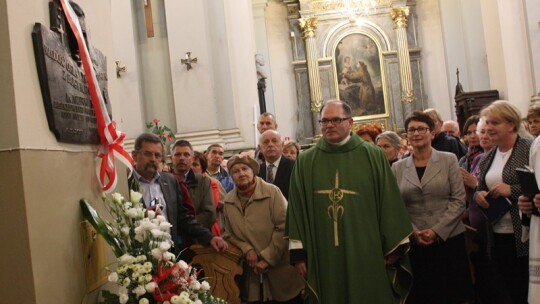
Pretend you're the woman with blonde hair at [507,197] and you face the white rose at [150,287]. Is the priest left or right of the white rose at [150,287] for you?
right

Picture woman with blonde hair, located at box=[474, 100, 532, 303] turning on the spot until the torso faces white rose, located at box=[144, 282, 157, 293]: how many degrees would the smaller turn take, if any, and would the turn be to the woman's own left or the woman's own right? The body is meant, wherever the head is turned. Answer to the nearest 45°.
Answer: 0° — they already face it

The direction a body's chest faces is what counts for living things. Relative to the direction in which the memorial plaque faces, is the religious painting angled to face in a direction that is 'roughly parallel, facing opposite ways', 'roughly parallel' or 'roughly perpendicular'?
roughly perpendicular

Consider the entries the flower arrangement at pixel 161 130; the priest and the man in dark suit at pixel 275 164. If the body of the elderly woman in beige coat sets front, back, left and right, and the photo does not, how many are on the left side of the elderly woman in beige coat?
1

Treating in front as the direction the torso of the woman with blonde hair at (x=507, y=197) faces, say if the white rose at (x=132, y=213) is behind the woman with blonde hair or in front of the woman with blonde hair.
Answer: in front

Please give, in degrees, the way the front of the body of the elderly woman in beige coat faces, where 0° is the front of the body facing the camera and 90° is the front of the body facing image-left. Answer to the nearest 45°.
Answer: approximately 45°

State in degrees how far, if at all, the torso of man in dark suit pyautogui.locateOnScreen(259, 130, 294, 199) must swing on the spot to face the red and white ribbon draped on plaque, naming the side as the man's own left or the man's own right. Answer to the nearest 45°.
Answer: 0° — they already face it

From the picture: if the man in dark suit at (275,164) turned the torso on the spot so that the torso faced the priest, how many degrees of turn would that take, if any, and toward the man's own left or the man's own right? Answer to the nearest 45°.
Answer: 0° — they already face them

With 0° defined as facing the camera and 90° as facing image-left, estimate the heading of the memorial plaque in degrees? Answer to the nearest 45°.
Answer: approximately 315°

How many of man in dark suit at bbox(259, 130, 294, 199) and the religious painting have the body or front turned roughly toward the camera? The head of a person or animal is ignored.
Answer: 2

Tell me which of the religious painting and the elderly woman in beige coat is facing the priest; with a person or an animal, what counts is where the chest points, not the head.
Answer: the religious painting

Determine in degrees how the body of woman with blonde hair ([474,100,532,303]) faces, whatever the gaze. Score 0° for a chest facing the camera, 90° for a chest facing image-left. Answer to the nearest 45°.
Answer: approximately 45°

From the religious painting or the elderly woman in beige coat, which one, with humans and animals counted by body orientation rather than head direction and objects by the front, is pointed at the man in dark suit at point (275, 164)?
the religious painting
